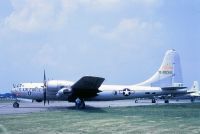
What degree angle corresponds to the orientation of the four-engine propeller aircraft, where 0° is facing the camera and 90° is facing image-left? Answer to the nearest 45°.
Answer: approximately 90°
